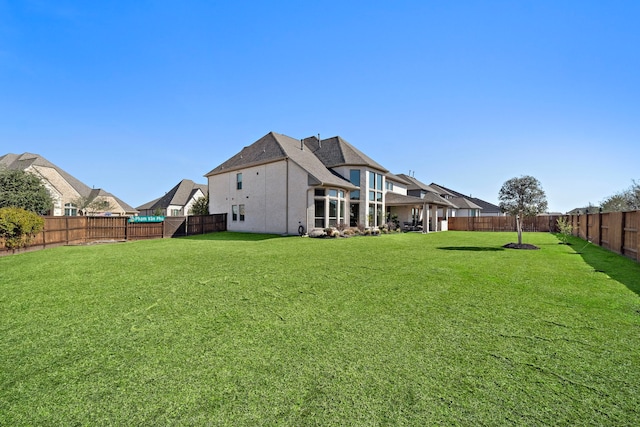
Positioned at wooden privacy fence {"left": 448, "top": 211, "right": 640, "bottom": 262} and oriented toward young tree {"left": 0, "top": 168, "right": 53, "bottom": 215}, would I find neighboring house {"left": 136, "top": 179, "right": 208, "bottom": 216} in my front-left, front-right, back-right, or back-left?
front-right

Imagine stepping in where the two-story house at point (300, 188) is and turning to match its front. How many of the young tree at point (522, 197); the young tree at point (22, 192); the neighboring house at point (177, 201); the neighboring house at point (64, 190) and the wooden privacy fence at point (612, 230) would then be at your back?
2

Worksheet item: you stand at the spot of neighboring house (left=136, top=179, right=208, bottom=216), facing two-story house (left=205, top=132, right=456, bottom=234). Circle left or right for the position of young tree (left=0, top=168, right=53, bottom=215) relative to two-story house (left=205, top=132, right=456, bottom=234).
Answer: right

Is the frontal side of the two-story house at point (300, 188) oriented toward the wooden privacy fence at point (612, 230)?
no

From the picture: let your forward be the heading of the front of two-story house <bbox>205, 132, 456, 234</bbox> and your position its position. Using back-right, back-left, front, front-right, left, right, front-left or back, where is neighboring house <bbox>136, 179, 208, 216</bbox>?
front

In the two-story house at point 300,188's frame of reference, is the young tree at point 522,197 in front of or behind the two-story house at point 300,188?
behind

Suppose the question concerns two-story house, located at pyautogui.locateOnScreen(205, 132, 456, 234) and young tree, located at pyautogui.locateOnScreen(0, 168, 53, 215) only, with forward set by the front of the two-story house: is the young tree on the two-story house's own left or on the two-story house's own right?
on the two-story house's own left

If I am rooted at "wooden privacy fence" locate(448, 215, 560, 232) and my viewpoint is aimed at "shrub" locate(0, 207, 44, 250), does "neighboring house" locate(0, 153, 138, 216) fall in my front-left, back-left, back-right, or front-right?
front-right

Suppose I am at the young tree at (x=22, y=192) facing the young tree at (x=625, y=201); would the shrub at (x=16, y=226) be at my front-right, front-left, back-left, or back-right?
front-right

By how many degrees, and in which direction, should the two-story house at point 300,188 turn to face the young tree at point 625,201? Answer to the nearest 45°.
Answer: approximately 135° to its right

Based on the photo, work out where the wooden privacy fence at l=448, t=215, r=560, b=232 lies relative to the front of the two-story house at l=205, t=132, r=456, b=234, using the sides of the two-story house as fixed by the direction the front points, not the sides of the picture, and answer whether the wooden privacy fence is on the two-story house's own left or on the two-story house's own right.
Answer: on the two-story house's own right

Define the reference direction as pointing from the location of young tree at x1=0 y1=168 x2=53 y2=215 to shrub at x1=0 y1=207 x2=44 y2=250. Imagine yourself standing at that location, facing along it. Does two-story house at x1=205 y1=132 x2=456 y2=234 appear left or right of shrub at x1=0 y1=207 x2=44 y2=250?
left

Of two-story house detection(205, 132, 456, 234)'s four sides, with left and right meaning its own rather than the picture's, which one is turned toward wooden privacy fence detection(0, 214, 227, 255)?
left

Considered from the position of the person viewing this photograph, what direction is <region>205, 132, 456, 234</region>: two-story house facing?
facing away from the viewer and to the left of the viewer
